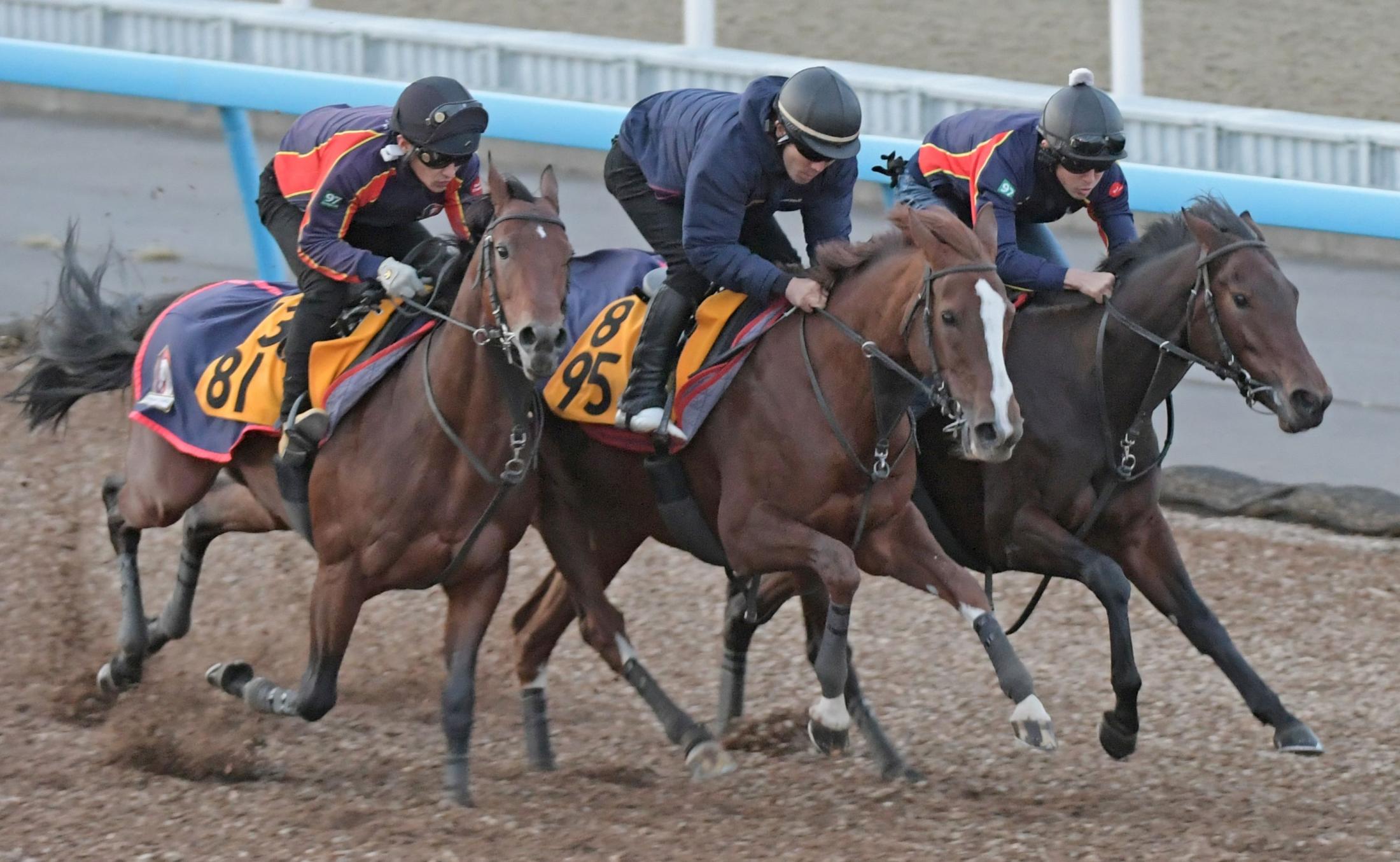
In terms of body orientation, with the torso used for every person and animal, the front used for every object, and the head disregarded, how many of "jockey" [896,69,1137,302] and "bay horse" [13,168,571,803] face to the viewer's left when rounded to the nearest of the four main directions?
0

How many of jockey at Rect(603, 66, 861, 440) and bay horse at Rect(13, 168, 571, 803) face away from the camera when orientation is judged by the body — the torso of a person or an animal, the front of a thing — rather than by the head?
0

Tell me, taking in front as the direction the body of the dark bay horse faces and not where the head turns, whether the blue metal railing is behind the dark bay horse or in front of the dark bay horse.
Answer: behind

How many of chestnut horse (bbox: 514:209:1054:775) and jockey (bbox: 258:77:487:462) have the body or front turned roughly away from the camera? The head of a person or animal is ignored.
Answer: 0

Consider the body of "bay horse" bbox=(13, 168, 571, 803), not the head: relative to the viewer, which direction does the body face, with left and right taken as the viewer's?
facing the viewer and to the right of the viewer

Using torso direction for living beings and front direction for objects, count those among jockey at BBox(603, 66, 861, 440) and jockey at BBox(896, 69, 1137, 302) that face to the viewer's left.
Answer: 0

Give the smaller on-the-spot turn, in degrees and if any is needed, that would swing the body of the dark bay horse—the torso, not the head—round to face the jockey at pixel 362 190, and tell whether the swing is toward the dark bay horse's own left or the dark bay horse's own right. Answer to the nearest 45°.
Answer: approximately 135° to the dark bay horse's own right
